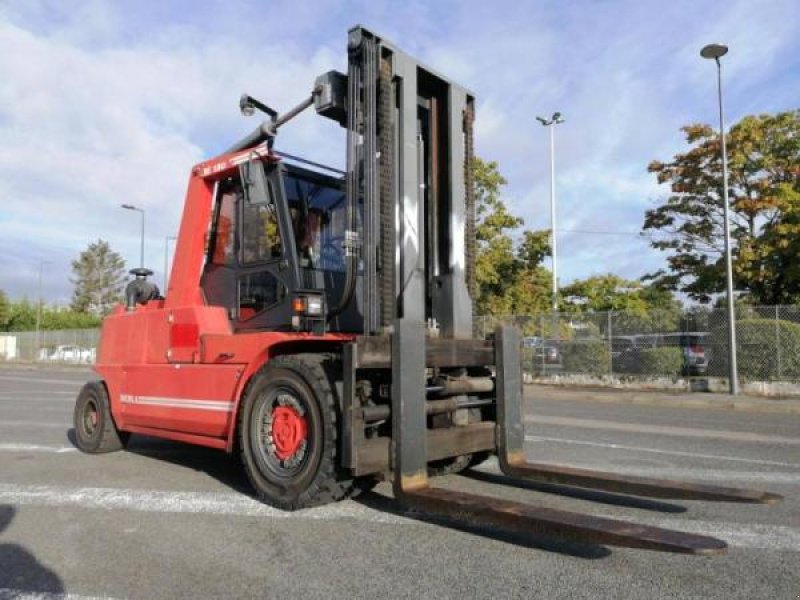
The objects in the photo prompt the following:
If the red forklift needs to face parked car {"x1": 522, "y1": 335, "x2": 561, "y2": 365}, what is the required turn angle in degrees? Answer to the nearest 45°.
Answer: approximately 135° to its left

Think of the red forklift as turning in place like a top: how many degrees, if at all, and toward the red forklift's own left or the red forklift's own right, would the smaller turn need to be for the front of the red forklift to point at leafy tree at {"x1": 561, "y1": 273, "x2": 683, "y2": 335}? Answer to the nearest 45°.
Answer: approximately 135° to the red forklift's own left

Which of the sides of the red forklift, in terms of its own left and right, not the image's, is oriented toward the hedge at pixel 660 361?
left

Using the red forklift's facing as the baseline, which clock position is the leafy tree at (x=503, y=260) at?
The leafy tree is roughly at 8 o'clock from the red forklift.

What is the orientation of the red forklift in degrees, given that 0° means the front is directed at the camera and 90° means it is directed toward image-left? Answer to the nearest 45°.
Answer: approximately 315°

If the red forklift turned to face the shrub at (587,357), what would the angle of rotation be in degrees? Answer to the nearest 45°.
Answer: approximately 135° to its left

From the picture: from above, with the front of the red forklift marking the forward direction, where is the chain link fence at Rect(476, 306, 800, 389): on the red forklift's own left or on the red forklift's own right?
on the red forklift's own left

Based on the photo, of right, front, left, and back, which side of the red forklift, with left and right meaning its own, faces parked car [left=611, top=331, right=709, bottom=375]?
left

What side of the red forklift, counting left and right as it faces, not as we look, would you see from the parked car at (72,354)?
back
